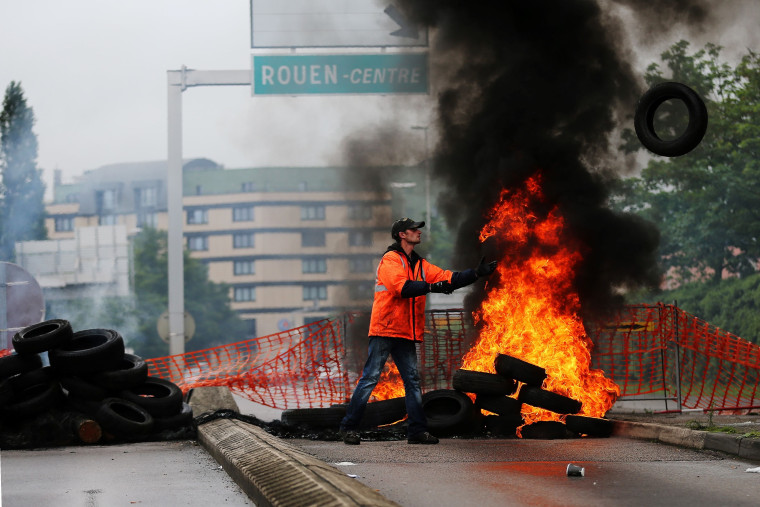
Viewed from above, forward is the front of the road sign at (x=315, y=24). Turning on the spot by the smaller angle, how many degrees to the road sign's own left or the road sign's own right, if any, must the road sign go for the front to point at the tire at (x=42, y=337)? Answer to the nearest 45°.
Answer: approximately 45° to the road sign's own right

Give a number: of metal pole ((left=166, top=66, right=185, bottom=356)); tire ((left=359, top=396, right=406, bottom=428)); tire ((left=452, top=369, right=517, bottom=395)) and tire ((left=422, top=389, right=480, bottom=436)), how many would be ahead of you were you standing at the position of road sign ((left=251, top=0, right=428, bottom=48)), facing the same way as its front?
3

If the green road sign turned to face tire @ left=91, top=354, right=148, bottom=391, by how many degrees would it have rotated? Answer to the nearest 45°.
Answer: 0° — it already faces it

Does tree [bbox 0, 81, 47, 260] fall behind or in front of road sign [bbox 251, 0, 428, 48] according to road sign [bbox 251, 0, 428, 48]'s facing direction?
behind

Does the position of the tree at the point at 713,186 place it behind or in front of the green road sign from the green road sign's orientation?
behind

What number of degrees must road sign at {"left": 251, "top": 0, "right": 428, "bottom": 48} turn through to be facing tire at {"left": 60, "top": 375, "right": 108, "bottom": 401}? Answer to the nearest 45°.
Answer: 0° — it already faces it

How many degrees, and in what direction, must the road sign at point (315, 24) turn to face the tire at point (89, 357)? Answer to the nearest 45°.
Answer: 0° — it already faces it

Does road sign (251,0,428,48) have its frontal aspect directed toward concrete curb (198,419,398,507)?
yes

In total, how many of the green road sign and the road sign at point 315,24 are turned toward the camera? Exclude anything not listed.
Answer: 2

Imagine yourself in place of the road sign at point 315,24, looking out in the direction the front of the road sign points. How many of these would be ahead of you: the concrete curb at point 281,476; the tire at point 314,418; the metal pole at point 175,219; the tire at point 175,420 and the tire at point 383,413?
4

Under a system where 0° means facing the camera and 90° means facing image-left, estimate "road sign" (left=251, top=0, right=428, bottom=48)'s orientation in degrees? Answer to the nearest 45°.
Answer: approximately 0°
